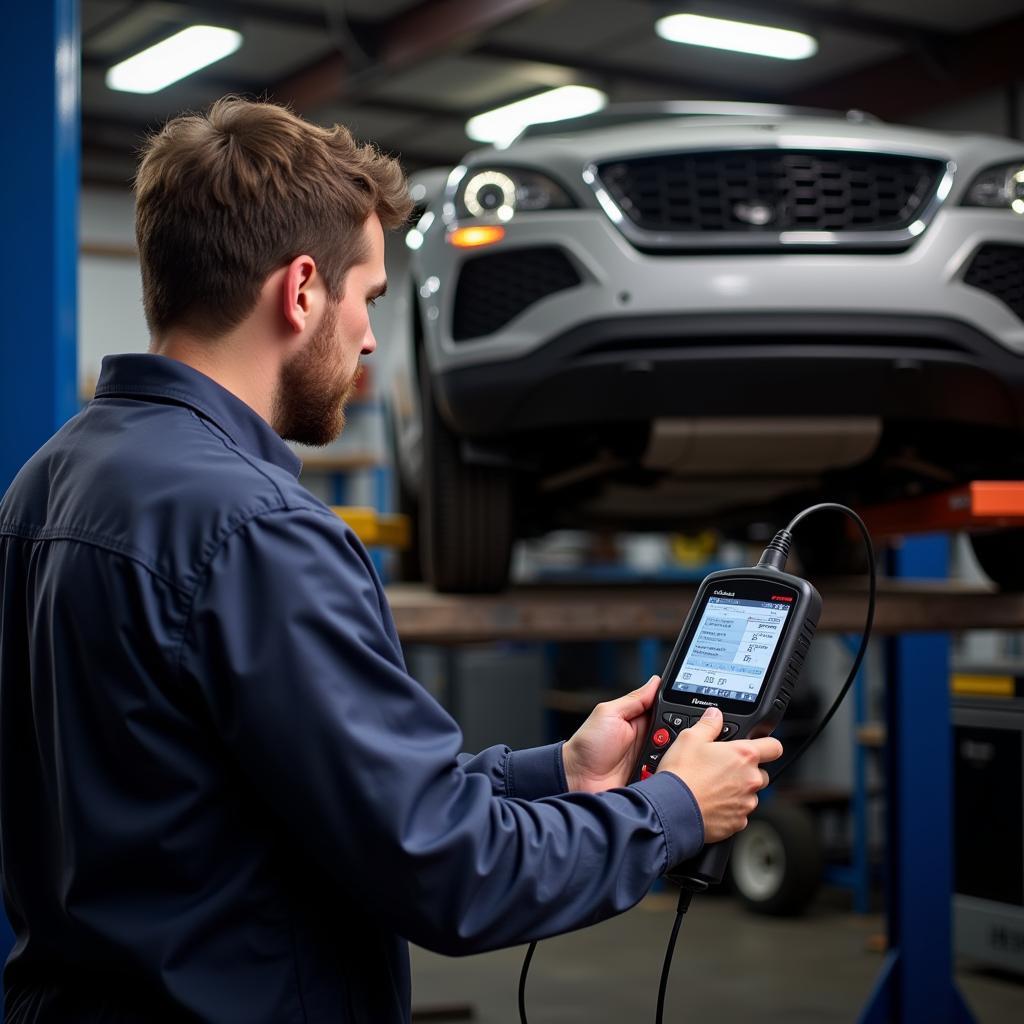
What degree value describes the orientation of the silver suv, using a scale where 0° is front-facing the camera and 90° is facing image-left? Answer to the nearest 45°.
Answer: approximately 0°

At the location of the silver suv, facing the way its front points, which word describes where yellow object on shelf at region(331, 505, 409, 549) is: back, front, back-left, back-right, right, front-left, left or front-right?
back-right

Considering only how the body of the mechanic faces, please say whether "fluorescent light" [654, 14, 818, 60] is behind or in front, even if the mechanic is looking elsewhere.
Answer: in front

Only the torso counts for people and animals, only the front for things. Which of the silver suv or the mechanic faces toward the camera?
the silver suv

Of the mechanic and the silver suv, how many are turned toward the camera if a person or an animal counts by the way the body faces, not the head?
1

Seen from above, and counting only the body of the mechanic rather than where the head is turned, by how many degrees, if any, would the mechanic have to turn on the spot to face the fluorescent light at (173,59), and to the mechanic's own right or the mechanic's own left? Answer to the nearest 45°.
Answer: approximately 45° to the mechanic's own left

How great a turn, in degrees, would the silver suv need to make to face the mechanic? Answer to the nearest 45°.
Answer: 0° — it already faces them

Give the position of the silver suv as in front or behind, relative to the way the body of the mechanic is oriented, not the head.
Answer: in front

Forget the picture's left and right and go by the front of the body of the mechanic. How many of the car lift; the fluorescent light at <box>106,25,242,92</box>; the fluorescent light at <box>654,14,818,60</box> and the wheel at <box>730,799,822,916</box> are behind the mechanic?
0

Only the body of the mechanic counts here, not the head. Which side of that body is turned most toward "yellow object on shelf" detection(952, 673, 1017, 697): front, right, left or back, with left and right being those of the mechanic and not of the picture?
front

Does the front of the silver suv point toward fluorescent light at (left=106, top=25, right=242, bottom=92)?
no

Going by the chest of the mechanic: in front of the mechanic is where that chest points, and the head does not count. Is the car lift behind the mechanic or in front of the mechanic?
in front

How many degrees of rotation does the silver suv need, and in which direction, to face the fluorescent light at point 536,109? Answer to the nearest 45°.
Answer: approximately 180°

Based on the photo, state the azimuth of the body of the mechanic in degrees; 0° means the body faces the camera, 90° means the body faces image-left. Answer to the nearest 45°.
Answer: approximately 225°

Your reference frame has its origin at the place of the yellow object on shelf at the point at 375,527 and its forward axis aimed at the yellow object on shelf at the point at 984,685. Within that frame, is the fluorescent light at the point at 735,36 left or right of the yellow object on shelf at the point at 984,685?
left
